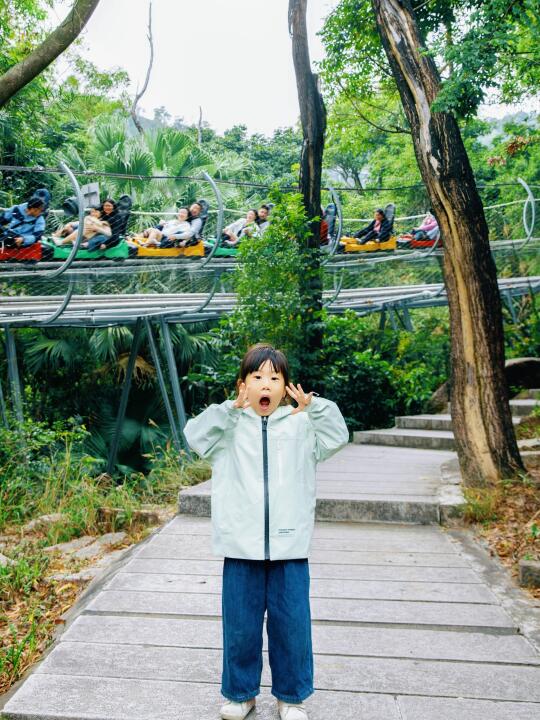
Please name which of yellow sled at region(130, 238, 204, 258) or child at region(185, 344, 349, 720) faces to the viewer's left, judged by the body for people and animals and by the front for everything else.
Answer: the yellow sled

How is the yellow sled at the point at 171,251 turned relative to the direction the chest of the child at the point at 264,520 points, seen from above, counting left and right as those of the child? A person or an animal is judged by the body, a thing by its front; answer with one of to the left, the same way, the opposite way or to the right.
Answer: to the right

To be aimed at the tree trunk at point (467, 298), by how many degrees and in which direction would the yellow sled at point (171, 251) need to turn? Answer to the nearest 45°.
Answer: approximately 135° to its left

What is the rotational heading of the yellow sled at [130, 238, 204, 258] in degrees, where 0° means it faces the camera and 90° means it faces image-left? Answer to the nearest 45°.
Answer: approximately 90°

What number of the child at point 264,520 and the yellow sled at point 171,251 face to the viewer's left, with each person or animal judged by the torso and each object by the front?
1

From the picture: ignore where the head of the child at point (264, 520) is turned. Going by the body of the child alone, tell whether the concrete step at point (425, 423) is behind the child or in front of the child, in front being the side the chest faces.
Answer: behind

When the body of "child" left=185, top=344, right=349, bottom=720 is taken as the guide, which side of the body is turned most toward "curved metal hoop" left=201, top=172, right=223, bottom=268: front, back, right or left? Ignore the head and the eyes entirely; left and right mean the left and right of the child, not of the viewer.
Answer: back

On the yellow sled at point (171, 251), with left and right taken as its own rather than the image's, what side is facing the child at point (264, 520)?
left

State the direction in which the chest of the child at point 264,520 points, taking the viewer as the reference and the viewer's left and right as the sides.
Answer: facing the viewer

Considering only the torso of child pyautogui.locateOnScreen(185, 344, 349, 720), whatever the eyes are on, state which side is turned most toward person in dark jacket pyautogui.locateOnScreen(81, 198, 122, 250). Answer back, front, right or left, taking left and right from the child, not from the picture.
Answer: back

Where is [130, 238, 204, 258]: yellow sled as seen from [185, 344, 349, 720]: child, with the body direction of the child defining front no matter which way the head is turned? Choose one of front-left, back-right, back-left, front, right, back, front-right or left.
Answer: back

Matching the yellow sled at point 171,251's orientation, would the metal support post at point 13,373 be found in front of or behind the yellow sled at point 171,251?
in front

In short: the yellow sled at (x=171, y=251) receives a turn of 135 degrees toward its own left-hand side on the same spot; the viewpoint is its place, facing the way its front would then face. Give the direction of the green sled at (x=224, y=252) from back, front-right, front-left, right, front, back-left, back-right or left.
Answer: left
